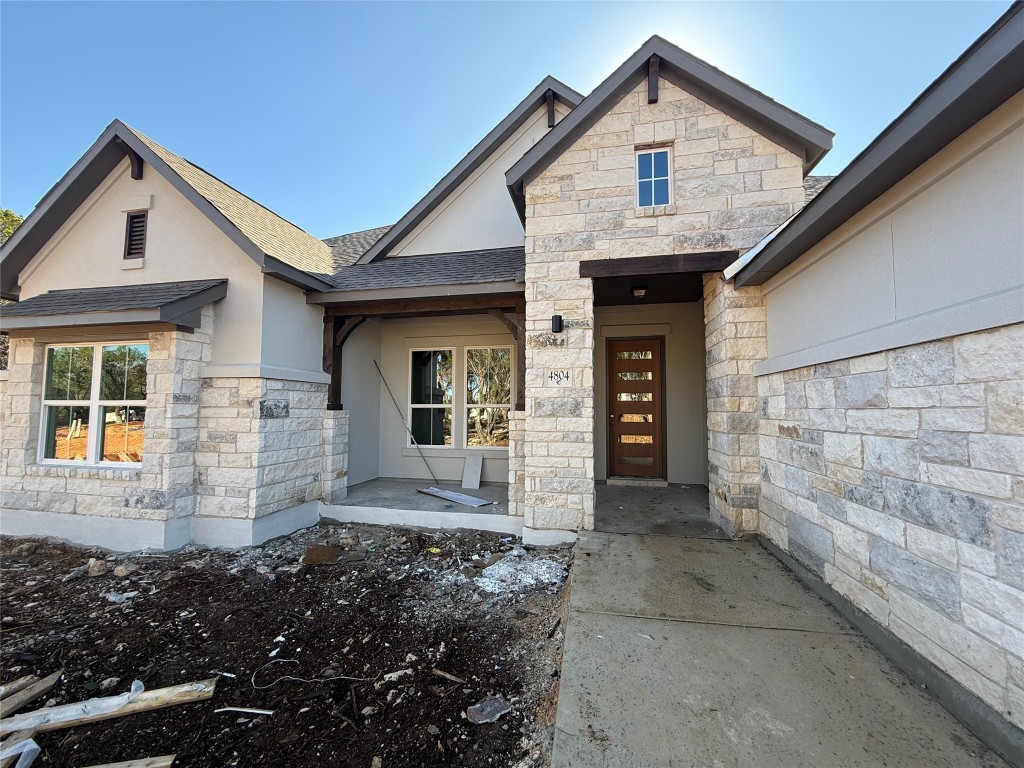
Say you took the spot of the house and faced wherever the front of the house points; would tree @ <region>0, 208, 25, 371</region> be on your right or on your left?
on your right

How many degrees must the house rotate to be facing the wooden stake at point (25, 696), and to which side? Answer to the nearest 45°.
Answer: approximately 45° to its right

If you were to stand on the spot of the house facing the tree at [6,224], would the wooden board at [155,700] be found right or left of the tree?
left

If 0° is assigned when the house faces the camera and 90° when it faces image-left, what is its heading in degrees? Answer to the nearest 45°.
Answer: approximately 0°

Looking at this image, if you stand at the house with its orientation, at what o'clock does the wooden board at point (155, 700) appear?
The wooden board is roughly at 2 o'clock from the house.

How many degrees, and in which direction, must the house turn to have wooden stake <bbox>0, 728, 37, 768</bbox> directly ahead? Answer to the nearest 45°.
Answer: approximately 45° to its right
